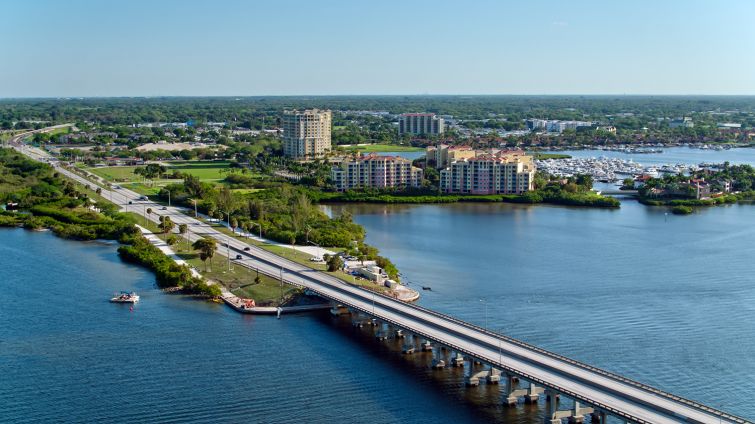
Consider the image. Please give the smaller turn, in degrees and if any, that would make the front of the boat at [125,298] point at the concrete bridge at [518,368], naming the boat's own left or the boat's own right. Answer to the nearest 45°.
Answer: approximately 135° to the boat's own left

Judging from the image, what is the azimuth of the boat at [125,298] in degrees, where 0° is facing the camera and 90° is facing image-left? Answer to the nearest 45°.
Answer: approximately 90°

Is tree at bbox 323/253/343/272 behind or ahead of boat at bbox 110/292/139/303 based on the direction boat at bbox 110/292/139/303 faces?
behind
